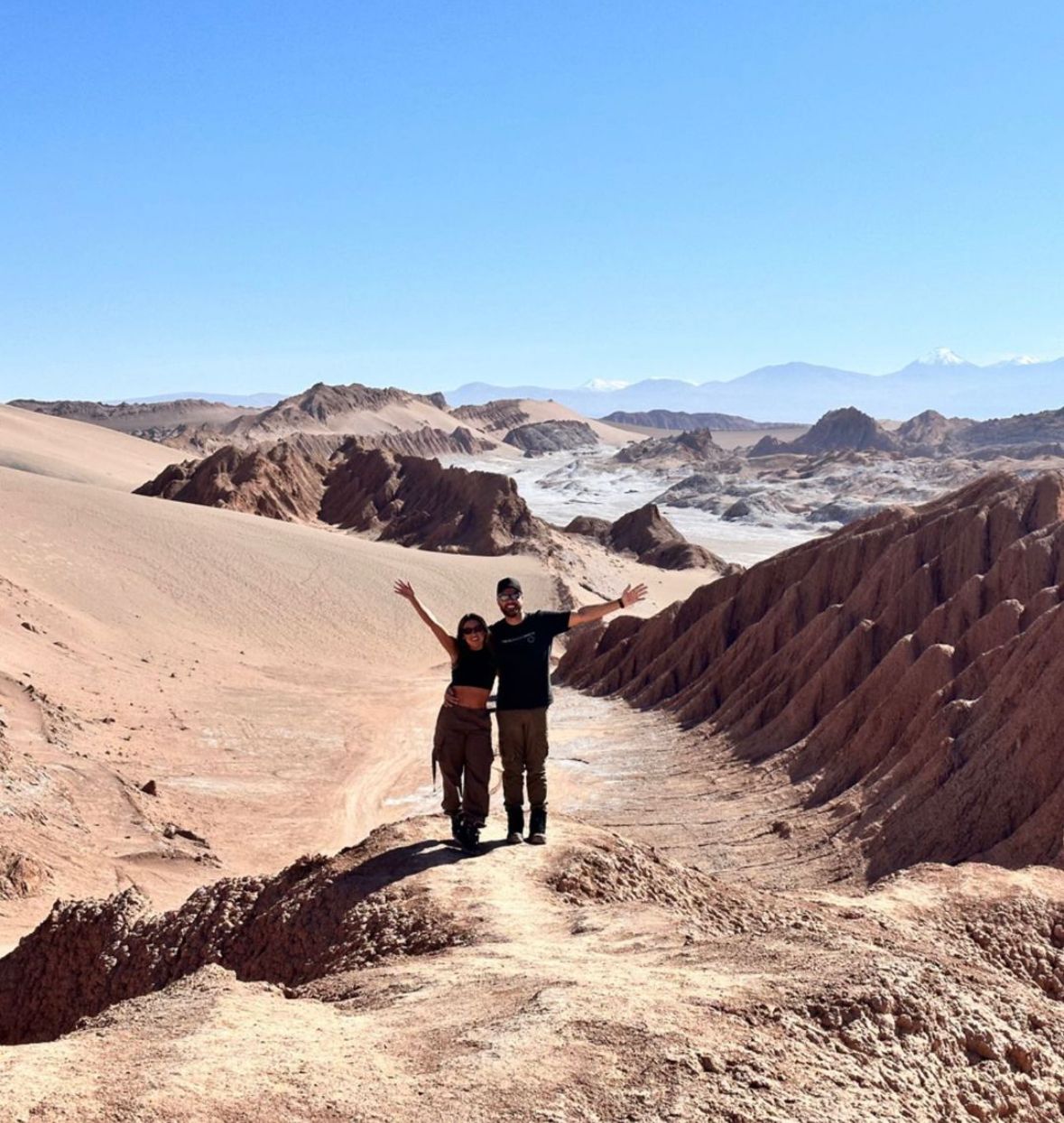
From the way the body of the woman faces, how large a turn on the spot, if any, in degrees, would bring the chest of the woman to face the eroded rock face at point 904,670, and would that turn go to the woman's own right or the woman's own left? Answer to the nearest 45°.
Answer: approximately 135° to the woman's own left

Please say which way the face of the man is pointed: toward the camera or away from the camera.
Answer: toward the camera

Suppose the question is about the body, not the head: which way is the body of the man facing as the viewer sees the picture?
toward the camera

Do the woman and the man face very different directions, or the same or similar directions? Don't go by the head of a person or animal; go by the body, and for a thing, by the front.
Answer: same or similar directions

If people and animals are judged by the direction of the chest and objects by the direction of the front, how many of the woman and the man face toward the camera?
2

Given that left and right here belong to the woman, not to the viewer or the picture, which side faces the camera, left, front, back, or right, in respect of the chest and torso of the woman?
front

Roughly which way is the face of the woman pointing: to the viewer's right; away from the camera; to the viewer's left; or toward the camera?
toward the camera

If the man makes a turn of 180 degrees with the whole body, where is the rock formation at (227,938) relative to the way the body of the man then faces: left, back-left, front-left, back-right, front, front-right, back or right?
left
